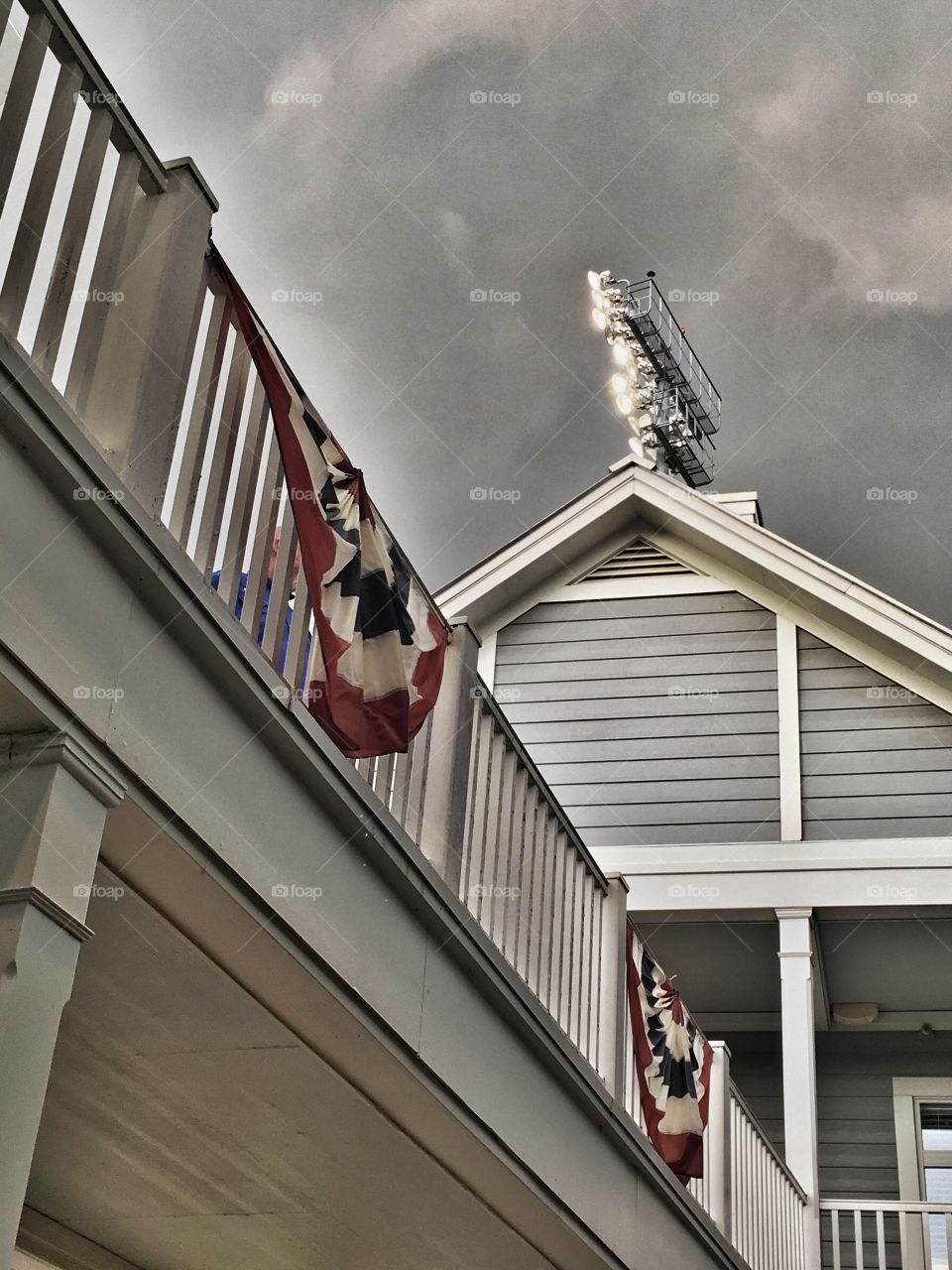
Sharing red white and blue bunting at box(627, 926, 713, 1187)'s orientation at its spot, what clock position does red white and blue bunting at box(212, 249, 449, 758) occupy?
red white and blue bunting at box(212, 249, 449, 758) is roughly at 2 o'clock from red white and blue bunting at box(627, 926, 713, 1187).

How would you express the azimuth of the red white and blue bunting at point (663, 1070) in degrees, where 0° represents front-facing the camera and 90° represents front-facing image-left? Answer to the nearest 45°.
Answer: approximately 315°

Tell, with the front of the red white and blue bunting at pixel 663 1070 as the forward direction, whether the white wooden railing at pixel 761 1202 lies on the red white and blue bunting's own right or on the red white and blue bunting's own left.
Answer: on the red white and blue bunting's own left
